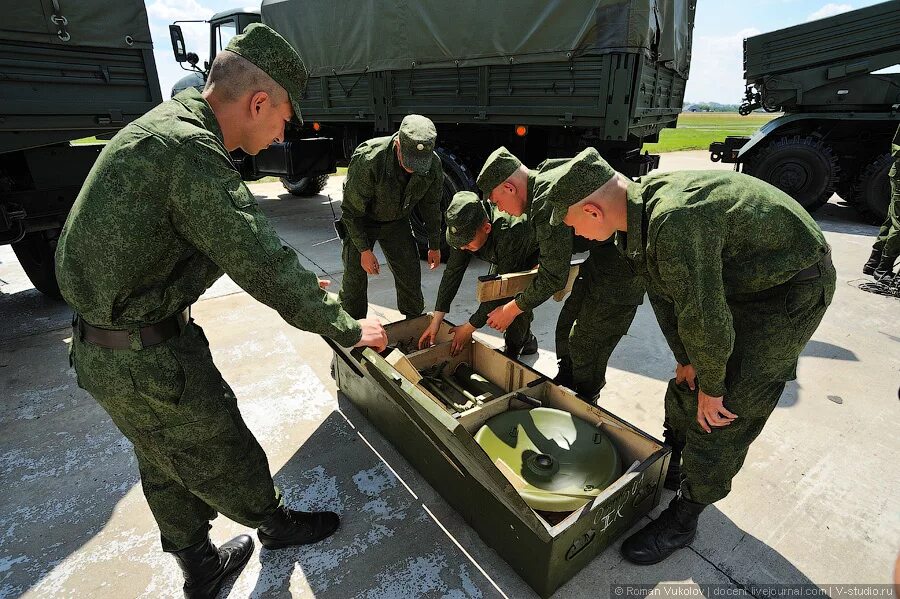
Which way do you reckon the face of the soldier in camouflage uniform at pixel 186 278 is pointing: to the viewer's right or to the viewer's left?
to the viewer's right

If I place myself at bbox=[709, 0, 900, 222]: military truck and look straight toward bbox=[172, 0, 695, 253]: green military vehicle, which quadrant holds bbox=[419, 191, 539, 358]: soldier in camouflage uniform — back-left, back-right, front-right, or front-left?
front-left

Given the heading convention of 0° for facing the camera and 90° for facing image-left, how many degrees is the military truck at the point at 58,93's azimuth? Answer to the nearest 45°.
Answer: approximately 135°

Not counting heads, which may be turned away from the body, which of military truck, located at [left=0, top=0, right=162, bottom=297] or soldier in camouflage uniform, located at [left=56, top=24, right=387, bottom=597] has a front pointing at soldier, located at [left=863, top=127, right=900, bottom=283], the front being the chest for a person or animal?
the soldier in camouflage uniform

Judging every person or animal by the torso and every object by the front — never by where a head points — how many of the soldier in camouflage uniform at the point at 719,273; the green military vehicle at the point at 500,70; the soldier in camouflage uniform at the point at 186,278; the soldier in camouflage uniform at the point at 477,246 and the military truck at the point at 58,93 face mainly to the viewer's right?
1

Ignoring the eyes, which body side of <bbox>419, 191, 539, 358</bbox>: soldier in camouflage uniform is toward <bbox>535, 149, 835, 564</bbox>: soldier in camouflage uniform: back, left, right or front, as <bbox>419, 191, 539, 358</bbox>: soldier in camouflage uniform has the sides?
left

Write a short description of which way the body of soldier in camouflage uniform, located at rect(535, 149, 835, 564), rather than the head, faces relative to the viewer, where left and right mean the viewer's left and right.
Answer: facing to the left of the viewer

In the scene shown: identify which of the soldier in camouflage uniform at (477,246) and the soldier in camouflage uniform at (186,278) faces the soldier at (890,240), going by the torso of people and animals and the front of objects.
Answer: the soldier in camouflage uniform at (186,278)

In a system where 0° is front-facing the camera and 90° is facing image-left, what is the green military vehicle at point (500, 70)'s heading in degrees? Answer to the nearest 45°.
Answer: approximately 135°

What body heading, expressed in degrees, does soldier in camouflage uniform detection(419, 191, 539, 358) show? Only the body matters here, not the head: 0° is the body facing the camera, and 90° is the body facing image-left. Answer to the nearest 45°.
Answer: approximately 45°

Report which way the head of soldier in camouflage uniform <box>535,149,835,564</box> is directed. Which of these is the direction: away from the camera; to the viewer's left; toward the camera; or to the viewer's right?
to the viewer's left

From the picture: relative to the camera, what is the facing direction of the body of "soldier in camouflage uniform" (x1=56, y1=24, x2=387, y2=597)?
to the viewer's right

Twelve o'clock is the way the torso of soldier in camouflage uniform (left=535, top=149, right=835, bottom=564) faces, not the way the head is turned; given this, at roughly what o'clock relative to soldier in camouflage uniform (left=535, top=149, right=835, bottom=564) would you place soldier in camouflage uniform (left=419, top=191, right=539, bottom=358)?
soldier in camouflage uniform (left=419, top=191, right=539, bottom=358) is roughly at 1 o'clock from soldier in camouflage uniform (left=535, top=149, right=835, bottom=564).

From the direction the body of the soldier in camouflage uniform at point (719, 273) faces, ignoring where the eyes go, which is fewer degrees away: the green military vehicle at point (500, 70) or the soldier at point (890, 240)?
the green military vehicle

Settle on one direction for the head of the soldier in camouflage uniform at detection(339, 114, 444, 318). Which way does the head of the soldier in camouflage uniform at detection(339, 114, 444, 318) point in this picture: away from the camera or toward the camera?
toward the camera
